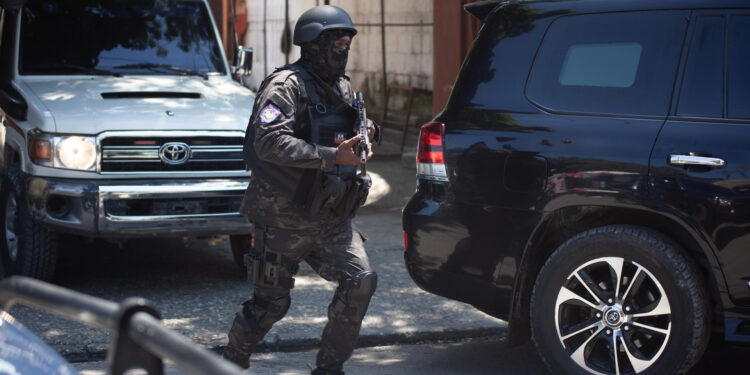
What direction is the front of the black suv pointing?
to the viewer's right

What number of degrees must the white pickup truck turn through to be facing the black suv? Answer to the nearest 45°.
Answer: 0° — it already faces it

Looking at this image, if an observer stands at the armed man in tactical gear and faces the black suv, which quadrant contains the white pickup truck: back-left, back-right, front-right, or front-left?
back-left

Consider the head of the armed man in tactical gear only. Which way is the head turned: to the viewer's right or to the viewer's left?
to the viewer's right

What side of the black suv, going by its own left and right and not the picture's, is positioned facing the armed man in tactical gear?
back

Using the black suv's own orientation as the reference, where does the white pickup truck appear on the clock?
The white pickup truck is roughly at 7 o'clock from the black suv.
